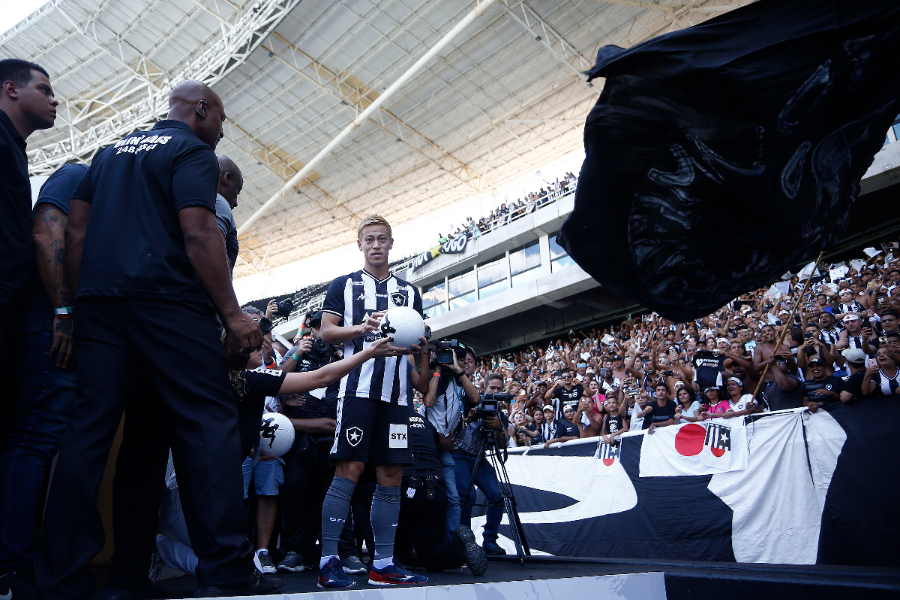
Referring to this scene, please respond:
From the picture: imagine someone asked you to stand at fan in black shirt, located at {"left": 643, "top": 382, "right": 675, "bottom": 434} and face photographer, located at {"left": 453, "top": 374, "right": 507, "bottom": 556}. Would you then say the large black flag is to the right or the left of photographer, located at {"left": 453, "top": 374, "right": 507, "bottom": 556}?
left

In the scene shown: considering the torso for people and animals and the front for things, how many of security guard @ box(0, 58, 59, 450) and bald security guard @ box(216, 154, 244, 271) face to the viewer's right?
2

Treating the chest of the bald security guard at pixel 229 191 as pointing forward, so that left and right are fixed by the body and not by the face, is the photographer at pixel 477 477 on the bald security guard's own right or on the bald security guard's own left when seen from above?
on the bald security guard's own left

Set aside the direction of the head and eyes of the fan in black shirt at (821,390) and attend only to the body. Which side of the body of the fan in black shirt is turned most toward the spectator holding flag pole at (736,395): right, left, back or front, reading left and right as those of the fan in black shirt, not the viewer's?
right

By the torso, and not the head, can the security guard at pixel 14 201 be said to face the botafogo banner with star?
yes

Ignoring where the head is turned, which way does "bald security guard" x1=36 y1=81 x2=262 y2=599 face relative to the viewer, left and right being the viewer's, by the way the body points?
facing away from the viewer and to the right of the viewer

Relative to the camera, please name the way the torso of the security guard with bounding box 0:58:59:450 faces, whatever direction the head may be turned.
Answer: to the viewer's right

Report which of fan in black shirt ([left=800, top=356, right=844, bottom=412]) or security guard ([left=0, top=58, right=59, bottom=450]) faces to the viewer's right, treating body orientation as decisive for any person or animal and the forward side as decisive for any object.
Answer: the security guard

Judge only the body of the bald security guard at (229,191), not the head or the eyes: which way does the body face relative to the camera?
to the viewer's right

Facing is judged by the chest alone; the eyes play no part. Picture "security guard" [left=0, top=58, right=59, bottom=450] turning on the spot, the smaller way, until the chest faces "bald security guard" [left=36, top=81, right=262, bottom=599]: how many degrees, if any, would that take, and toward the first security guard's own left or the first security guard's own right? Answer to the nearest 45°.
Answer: approximately 45° to the first security guard's own right
